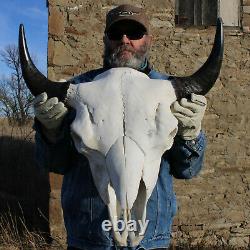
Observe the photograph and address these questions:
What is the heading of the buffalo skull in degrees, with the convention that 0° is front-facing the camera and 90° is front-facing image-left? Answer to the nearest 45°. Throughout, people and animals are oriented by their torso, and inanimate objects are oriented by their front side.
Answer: approximately 0°

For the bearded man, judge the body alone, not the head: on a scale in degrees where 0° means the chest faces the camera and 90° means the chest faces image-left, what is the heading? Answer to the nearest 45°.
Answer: approximately 0°
